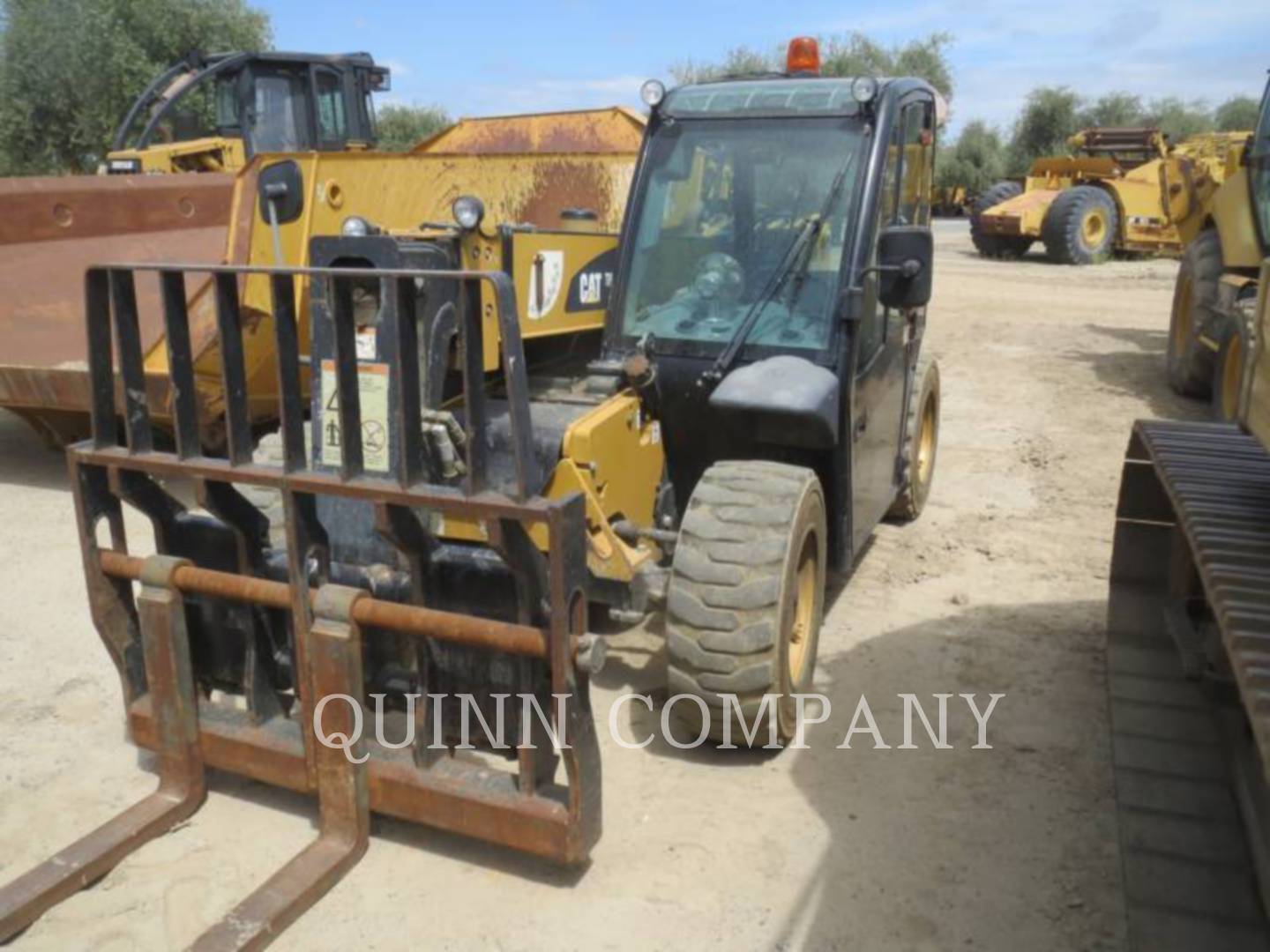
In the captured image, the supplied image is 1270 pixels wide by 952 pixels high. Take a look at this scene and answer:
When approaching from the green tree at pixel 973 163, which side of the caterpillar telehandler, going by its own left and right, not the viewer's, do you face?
back

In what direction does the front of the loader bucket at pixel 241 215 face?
to the viewer's left

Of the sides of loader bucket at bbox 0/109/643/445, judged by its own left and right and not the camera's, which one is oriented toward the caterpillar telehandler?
left

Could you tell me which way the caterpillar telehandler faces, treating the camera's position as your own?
facing the viewer and to the left of the viewer

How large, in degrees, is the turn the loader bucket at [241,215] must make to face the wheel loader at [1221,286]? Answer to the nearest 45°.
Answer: approximately 180°

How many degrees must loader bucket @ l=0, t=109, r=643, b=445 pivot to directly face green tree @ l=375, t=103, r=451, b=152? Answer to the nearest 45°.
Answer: approximately 90° to its right

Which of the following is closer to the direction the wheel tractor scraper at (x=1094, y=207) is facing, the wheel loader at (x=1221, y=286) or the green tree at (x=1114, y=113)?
the green tree

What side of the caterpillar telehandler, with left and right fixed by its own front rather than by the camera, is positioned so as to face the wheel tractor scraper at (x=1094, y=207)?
back

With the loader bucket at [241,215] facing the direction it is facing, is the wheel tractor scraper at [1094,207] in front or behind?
behind

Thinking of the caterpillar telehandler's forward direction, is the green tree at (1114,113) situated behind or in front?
behind
